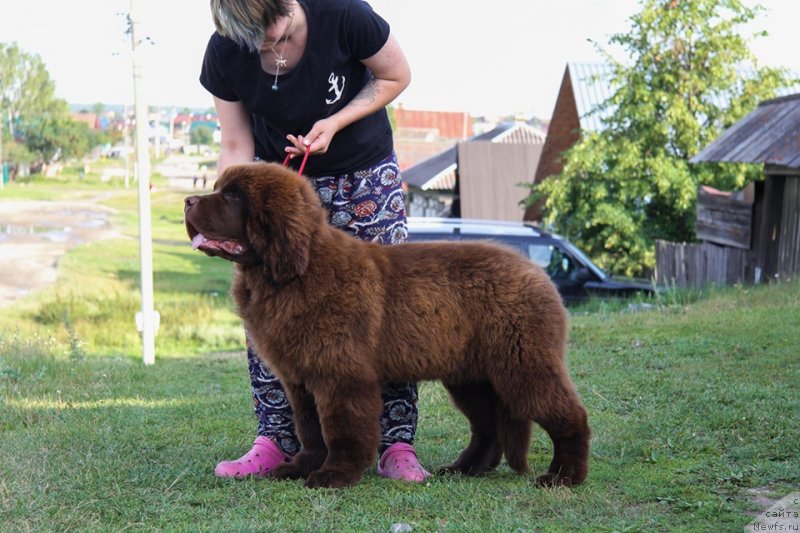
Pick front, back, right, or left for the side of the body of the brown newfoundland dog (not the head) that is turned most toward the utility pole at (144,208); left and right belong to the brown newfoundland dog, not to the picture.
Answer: right

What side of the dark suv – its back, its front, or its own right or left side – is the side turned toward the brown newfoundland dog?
right

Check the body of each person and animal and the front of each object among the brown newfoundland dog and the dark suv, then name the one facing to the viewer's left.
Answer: the brown newfoundland dog

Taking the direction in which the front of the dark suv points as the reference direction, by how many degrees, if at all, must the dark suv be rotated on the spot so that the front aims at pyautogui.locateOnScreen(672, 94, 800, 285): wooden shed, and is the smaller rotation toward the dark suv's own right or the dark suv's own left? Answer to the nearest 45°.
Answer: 0° — it already faces it

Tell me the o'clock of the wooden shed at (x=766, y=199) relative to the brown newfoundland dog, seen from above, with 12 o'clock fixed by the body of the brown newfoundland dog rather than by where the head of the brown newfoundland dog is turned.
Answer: The wooden shed is roughly at 4 o'clock from the brown newfoundland dog.

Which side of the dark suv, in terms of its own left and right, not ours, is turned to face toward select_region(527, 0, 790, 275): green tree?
left

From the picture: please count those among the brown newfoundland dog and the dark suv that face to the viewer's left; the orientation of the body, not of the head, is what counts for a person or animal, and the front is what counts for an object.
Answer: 1

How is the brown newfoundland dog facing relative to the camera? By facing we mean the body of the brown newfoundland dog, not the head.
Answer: to the viewer's left

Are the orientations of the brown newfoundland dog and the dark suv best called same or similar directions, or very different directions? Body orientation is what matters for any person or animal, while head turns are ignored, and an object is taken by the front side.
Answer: very different directions

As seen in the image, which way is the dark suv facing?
to the viewer's right

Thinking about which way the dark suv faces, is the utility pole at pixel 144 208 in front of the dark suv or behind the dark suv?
behind
